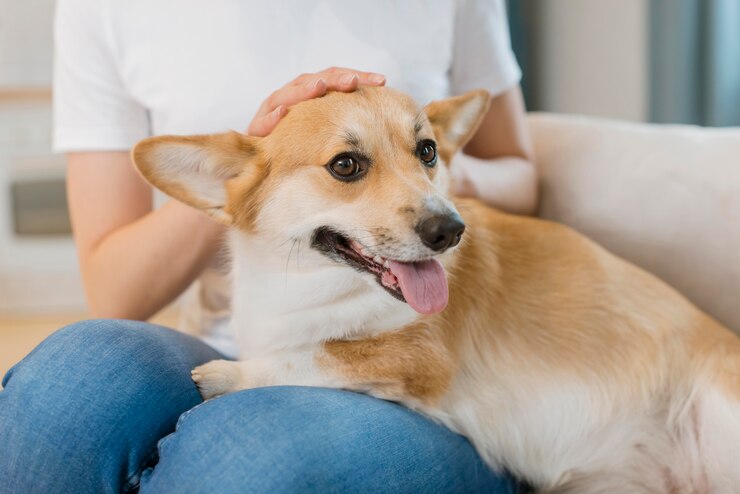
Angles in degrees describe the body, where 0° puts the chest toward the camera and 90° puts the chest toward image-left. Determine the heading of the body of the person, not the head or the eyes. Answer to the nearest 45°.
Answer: approximately 0°

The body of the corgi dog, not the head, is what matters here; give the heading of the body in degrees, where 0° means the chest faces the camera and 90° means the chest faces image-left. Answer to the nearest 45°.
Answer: approximately 90°

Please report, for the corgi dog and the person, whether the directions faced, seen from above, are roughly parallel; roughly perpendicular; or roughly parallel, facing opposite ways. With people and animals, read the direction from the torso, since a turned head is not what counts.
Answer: roughly perpendicular
